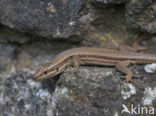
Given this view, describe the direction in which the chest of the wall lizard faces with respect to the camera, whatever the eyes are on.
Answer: to the viewer's left
